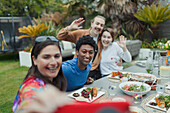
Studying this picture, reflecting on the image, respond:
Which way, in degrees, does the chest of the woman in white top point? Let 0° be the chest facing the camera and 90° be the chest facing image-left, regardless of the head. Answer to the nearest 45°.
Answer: approximately 0°
